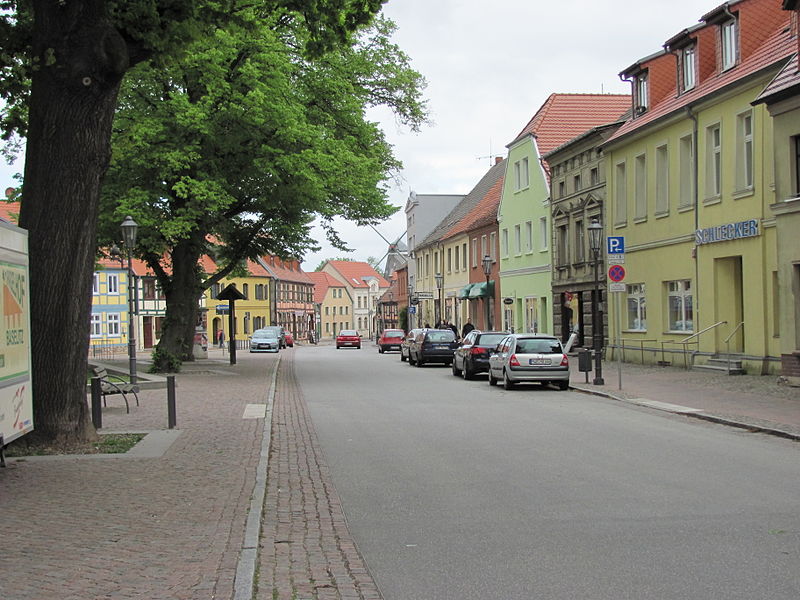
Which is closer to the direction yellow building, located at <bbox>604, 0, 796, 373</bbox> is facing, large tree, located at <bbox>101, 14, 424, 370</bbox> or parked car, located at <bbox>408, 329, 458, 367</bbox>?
the large tree

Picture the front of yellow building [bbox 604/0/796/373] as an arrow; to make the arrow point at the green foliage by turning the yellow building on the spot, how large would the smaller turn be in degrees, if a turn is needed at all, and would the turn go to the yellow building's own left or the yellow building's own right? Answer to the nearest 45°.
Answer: approximately 45° to the yellow building's own right

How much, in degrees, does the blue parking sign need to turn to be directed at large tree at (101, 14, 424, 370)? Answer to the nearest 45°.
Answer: approximately 90° to its right

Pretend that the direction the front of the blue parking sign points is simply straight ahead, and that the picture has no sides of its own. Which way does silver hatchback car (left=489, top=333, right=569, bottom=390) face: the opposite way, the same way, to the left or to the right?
the opposite way

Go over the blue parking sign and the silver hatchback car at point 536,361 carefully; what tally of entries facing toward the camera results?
1

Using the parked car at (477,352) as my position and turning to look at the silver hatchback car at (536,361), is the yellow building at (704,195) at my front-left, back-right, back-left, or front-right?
front-left

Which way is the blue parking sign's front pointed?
toward the camera

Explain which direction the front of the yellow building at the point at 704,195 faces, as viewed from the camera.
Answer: facing the viewer and to the left of the viewer

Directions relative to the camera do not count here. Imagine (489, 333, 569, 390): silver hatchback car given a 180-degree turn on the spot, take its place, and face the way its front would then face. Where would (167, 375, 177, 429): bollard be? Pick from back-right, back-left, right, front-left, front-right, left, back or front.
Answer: front-right

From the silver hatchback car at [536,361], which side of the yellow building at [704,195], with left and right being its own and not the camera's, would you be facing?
front

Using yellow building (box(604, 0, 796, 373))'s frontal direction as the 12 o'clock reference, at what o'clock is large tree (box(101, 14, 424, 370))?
The large tree is roughly at 1 o'clock from the yellow building.

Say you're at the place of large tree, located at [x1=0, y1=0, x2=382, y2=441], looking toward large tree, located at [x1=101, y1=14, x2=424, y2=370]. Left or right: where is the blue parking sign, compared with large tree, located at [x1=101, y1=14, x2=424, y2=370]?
right

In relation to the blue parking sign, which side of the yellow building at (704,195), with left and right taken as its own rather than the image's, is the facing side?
front

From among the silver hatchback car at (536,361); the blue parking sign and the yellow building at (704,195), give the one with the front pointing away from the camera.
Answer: the silver hatchback car

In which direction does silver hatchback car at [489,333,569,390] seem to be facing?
away from the camera

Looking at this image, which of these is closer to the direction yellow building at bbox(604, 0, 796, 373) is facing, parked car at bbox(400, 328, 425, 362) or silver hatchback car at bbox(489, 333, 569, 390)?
the silver hatchback car

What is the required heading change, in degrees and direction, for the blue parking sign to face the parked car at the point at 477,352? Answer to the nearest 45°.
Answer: approximately 135° to its right

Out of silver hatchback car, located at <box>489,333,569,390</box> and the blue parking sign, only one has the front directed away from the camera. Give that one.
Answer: the silver hatchback car
